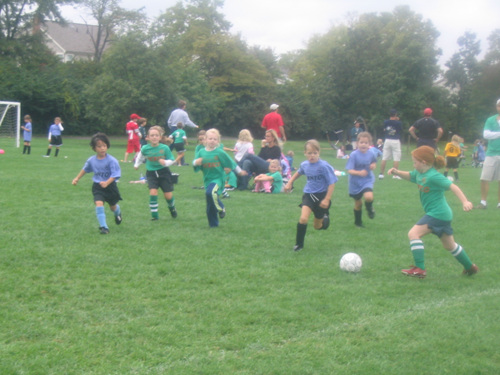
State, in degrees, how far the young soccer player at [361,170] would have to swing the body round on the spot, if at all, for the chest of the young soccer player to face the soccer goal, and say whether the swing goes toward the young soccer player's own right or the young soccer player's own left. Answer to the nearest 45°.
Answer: approximately 135° to the young soccer player's own right

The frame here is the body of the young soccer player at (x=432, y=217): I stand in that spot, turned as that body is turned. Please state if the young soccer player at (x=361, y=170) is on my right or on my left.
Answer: on my right

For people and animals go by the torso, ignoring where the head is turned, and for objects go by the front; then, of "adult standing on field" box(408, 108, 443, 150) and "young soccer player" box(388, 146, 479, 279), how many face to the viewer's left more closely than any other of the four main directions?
1

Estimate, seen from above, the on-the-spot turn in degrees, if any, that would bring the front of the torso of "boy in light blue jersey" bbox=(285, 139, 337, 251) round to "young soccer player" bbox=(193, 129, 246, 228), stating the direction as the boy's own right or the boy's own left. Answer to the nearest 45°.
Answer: approximately 135° to the boy's own right

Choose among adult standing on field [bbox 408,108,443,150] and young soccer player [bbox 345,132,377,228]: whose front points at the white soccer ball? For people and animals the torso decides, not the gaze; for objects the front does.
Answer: the young soccer player

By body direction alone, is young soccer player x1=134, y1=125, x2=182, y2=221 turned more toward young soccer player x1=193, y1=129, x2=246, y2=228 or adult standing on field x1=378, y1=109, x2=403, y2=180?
the young soccer player

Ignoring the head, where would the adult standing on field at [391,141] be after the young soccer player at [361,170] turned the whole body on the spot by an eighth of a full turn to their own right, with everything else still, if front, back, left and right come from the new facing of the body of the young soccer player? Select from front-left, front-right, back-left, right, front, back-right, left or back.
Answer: back-right

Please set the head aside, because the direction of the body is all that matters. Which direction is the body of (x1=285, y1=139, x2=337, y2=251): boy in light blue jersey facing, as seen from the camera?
toward the camera

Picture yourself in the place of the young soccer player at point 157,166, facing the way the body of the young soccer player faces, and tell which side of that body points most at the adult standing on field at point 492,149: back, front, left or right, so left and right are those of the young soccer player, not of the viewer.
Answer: left

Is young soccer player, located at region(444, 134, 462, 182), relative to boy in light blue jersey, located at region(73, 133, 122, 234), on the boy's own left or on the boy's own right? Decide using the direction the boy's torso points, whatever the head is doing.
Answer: on the boy's own left

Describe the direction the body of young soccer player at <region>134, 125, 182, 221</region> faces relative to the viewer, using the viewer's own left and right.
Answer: facing the viewer

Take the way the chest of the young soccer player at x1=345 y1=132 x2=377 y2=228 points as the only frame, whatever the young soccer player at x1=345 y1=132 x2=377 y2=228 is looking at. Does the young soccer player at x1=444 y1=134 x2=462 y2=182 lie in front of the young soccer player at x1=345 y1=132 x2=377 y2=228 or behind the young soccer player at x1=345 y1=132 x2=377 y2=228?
behind

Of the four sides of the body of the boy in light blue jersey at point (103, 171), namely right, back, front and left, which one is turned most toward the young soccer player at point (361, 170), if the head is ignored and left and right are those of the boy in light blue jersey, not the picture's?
left
